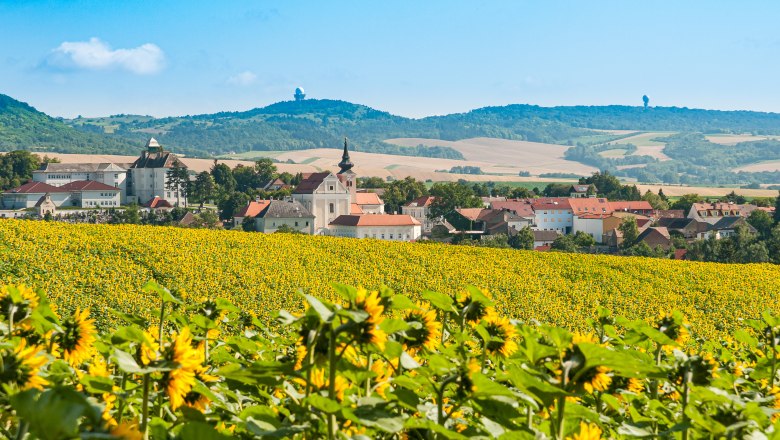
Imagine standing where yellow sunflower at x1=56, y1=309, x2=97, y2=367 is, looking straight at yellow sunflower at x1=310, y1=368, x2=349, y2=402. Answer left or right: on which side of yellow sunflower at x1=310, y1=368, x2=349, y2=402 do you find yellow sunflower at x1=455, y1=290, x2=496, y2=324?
left

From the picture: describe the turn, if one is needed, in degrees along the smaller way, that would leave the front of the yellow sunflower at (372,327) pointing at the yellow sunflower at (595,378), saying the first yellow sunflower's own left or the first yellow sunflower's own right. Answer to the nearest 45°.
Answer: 0° — it already faces it
